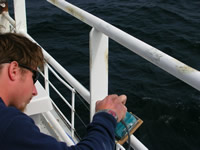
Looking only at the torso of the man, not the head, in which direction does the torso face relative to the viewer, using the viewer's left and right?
facing away from the viewer and to the right of the viewer
